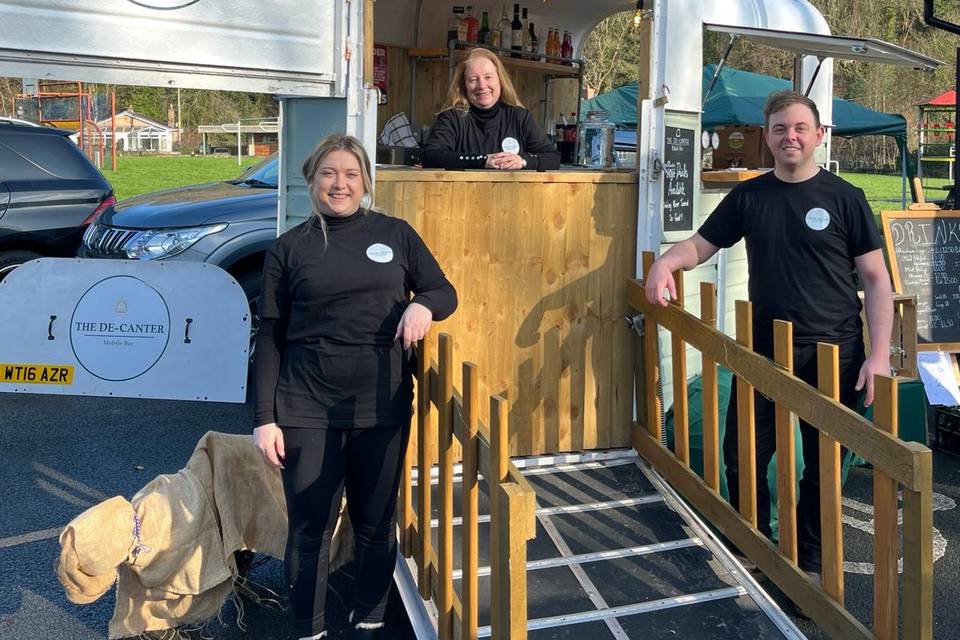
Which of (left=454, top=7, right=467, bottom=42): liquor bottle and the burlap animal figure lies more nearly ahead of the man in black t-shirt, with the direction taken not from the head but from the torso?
the burlap animal figure

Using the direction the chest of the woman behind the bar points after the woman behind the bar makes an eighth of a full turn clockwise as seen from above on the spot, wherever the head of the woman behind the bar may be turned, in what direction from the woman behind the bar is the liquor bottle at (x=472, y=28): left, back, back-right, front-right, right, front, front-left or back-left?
back-right
